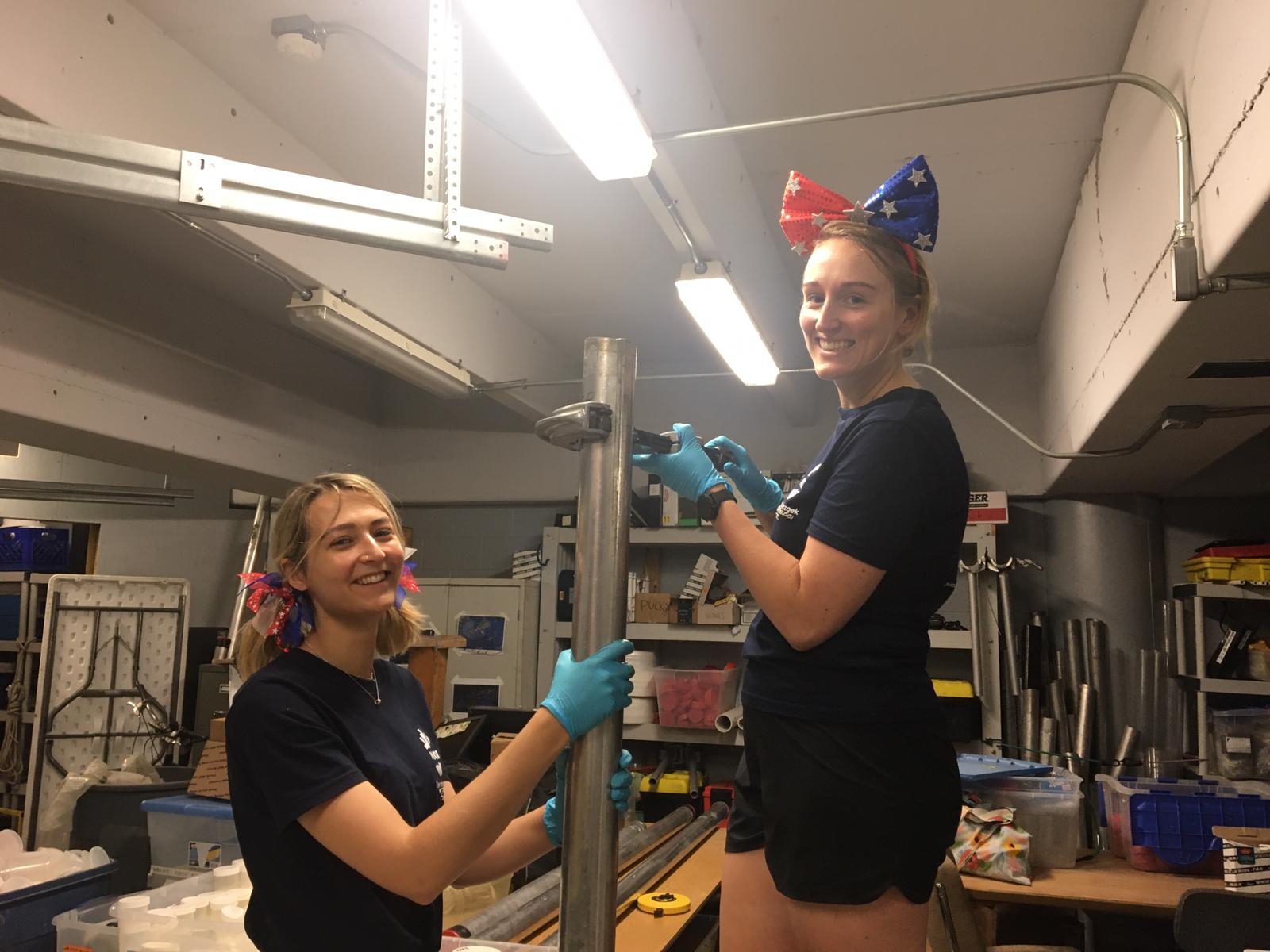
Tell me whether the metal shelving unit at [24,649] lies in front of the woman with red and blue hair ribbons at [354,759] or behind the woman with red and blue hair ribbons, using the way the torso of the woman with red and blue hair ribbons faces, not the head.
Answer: behind

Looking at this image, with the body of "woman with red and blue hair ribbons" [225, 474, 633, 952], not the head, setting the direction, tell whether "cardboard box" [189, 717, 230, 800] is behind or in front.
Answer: behind

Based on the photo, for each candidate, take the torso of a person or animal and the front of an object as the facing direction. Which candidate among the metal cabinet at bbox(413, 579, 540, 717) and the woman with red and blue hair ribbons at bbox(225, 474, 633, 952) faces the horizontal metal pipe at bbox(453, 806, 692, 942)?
the metal cabinet

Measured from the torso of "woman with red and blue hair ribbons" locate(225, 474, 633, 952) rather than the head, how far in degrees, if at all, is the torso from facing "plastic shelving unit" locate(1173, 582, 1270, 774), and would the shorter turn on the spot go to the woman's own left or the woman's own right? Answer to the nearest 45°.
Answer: approximately 90° to the woman's own left

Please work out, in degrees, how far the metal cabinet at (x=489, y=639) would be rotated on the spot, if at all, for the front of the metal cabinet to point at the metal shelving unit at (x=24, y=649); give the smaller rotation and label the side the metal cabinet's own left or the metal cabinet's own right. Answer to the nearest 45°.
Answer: approximately 90° to the metal cabinet's own right

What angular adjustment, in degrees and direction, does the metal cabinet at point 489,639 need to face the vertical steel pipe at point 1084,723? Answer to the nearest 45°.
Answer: approximately 45° to its left

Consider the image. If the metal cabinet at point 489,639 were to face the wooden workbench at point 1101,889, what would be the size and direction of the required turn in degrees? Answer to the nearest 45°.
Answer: approximately 45° to its left

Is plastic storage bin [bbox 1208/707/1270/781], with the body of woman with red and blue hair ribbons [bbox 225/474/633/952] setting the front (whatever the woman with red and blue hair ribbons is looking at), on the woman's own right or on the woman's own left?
on the woman's own left

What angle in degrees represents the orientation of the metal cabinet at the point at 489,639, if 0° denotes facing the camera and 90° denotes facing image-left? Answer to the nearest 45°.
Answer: approximately 0°

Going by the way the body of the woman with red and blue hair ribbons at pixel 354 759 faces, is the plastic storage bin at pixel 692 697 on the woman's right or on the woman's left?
on the woman's left

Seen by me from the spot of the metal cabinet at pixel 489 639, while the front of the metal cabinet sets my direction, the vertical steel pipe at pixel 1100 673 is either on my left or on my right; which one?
on my left
